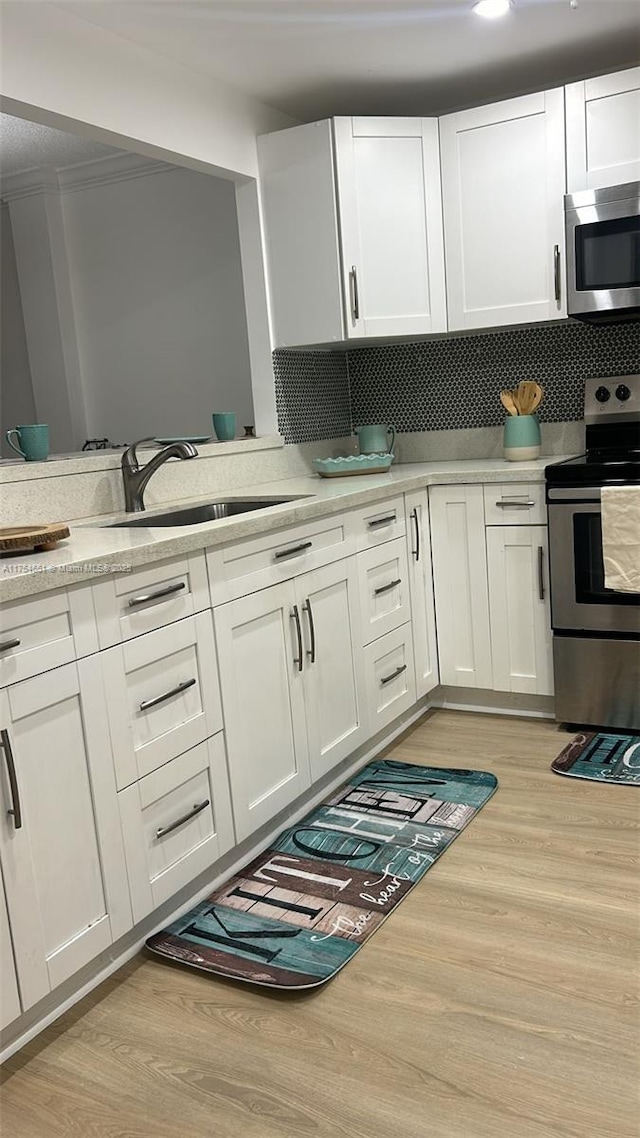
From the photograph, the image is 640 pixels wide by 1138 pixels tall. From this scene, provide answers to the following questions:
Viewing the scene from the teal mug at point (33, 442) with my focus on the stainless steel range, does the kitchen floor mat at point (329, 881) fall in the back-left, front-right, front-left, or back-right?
front-right

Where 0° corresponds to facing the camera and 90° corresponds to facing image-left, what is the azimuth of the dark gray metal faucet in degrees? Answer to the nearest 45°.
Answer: approximately 270°

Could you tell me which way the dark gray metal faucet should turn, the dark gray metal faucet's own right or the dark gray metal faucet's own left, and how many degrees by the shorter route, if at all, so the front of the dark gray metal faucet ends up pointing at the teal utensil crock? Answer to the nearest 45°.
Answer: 0° — it already faces it

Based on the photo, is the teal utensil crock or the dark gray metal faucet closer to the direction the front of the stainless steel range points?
the dark gray metal faucet

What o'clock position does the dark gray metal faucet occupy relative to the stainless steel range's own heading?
The dark gray metal faucet is roughly at 2 o'clock from the stainless steel range.

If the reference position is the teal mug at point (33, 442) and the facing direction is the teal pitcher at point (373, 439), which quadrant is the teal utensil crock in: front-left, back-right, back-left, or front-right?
front-right

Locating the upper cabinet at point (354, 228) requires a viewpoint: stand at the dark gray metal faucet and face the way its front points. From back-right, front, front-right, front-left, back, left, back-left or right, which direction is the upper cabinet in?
front-left

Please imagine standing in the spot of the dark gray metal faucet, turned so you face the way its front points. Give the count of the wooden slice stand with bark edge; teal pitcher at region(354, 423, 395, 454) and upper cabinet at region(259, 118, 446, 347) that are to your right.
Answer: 1

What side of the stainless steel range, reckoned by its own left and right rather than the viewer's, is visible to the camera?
front

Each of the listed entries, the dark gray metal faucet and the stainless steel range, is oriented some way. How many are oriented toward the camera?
1

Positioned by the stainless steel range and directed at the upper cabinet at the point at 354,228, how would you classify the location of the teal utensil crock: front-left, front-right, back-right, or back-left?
front-right

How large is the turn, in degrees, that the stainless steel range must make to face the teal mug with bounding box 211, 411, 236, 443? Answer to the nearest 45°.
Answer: approximately 90° to its right
